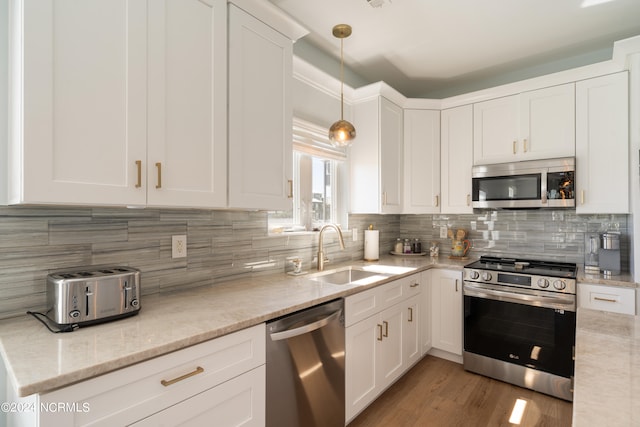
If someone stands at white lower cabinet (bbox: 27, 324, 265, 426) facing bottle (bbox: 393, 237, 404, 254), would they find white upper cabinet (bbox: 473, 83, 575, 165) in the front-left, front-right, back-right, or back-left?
front-right

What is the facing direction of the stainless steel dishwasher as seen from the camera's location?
facing the viewer and to the right of the viewer

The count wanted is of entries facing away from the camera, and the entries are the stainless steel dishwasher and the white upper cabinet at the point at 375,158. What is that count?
0

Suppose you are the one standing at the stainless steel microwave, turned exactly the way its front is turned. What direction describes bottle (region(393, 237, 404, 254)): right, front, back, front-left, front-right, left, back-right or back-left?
right

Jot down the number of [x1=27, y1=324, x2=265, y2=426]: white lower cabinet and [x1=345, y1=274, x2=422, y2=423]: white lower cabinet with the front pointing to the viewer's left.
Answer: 0

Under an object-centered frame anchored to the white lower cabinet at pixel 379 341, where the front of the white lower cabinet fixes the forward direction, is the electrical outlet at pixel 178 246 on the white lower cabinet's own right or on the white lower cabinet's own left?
on the white lower cabinet's own right

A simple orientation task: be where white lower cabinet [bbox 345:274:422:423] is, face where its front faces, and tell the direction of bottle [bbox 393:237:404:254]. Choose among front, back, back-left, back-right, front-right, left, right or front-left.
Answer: back-left

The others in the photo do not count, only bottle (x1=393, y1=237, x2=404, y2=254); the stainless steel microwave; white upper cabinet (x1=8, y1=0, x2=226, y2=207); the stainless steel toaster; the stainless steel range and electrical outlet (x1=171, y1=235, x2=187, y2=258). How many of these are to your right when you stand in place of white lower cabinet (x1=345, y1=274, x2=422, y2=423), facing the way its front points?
3

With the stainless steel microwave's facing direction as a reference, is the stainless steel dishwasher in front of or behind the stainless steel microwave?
in front

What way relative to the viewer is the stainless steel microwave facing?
toward the camera

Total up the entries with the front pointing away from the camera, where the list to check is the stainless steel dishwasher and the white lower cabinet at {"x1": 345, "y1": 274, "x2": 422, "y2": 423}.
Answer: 0

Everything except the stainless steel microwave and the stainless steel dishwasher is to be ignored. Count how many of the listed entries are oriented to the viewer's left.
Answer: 0

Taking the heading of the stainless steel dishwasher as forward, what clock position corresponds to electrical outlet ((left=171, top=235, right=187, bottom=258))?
The electrical outlet is roughly at 5 o'clock from the stainless steel dishwasher.

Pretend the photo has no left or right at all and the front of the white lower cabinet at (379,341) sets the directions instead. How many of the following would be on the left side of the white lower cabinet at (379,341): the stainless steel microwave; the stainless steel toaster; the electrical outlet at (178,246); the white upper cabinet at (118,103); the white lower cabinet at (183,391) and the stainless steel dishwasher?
1
